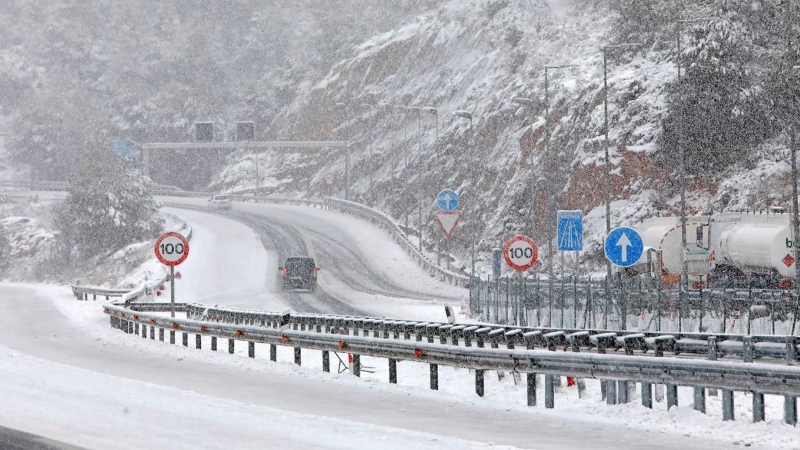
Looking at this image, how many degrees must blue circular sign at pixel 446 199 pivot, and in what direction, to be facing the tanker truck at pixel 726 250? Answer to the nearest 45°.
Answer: approximately 90° to its left

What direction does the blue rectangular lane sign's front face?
toward the camera

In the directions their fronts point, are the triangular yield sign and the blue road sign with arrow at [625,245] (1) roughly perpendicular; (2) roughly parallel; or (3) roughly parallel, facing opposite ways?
roughly parallel

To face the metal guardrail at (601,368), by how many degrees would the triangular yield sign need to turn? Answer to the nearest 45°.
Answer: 0° — it already faces it

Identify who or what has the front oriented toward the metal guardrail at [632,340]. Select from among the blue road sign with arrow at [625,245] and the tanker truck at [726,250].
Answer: the blue road sign with arrow

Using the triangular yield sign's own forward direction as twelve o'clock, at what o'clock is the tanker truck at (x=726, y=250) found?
The tanker truck is roughly at 9 o'clock from the triangular yield sign.

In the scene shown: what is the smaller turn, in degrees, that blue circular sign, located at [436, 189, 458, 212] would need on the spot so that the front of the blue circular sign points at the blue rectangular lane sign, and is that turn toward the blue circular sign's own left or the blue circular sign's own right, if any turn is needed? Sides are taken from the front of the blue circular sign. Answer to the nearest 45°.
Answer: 0° — it already faces it

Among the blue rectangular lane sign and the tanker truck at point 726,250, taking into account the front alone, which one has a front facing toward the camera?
the blue rectangular lane sign

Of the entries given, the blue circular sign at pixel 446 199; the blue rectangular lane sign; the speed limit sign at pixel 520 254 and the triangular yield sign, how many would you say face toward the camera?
4

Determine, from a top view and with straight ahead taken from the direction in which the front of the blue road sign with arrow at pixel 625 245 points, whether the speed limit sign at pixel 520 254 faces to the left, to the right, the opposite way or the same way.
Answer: the same way

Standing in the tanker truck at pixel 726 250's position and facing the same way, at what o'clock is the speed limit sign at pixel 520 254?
The speed limit sign is roughly at 8 o'clock from the tanker truck.

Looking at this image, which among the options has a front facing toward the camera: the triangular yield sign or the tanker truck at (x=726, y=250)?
the triangular yield sign

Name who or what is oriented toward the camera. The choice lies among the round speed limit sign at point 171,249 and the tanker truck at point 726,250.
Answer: the round speed limit sign

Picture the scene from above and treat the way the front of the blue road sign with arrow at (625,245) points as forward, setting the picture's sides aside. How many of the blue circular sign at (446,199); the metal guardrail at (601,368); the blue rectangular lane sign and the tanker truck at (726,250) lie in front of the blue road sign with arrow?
1

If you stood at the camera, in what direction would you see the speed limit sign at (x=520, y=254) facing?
facing the viewer

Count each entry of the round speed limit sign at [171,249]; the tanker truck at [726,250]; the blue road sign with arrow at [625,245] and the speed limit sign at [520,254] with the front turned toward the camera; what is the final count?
3

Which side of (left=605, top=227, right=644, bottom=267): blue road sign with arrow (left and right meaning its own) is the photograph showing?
front
